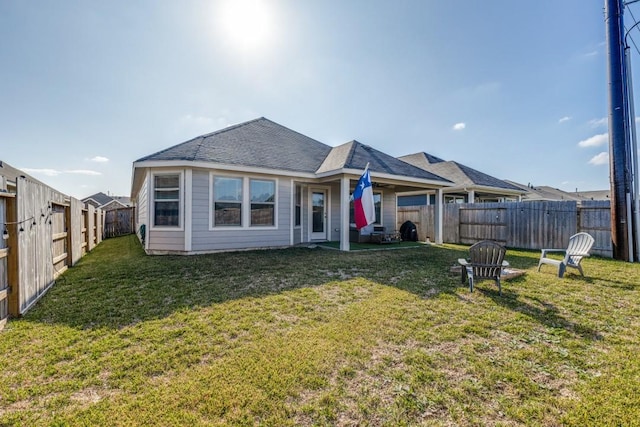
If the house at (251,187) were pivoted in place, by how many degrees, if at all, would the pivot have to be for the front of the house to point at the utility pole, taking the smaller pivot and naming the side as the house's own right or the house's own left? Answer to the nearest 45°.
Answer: approximately 90° to the house's own right

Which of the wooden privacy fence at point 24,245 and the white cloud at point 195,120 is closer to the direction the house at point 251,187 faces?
the white cloud

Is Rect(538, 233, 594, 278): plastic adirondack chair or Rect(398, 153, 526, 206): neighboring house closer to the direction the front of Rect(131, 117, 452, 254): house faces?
the neighboring house

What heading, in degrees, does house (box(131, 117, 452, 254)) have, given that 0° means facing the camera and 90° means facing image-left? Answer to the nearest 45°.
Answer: approximately 180°

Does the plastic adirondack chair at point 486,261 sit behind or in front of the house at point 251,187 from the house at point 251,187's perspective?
behind

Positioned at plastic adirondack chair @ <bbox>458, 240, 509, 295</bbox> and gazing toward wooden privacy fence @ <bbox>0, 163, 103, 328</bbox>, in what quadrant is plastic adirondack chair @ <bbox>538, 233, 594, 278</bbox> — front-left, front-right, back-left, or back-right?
back-right

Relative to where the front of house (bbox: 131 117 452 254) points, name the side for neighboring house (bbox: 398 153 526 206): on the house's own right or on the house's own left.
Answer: on the house's own right

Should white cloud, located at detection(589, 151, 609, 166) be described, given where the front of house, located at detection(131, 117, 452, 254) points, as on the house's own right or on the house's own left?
on the house's own right

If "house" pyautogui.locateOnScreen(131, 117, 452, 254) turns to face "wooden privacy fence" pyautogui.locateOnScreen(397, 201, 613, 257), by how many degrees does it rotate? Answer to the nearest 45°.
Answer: approximately 90° to its right

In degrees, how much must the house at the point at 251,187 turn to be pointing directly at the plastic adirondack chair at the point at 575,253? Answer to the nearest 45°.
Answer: approximately 135° to its right
